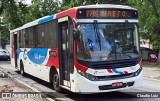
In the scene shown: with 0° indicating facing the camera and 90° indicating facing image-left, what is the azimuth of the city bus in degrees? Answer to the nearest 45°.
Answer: approximately 315°

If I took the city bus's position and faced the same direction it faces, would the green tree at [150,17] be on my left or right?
on my left
